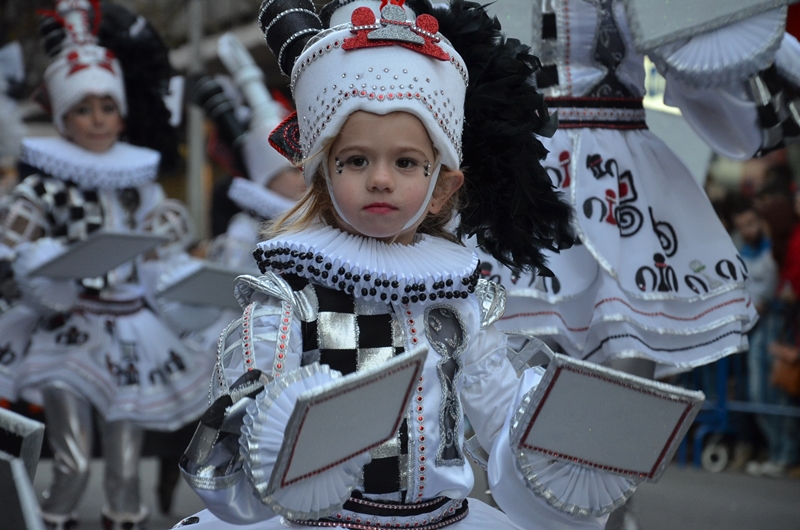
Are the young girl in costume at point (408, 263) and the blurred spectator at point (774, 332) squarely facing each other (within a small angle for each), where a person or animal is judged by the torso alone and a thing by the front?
no

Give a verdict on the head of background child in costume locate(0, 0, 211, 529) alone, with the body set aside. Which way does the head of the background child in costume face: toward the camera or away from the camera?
toward the camera

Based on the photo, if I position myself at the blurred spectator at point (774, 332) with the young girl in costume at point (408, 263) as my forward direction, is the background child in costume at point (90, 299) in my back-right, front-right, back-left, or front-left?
front-right

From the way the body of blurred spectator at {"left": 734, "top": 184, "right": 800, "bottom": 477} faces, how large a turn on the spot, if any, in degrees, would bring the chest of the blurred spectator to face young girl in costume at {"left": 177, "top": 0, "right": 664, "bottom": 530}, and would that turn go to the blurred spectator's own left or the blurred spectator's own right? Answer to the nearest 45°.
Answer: approximately 90° to the blurred spectator's own left

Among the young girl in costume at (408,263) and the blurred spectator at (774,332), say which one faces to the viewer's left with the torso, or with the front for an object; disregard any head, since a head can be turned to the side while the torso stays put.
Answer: the blurred spectator

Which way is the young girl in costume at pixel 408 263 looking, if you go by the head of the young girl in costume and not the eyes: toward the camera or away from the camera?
toward the camera

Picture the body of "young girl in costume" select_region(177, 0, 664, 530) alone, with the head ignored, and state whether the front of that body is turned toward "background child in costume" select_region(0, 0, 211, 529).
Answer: no

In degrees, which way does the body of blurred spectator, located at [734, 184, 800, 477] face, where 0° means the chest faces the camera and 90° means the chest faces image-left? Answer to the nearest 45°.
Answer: approximately 90°

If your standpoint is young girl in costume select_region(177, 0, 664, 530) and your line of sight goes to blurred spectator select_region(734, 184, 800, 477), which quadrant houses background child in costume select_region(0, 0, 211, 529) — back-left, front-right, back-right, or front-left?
front-left

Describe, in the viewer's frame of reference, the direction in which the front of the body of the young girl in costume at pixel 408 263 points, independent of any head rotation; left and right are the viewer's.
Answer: facing the viewer

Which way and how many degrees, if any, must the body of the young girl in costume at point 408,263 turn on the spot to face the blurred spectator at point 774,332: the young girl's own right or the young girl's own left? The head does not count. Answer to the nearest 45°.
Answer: approximately 135° to the young girl's own left
